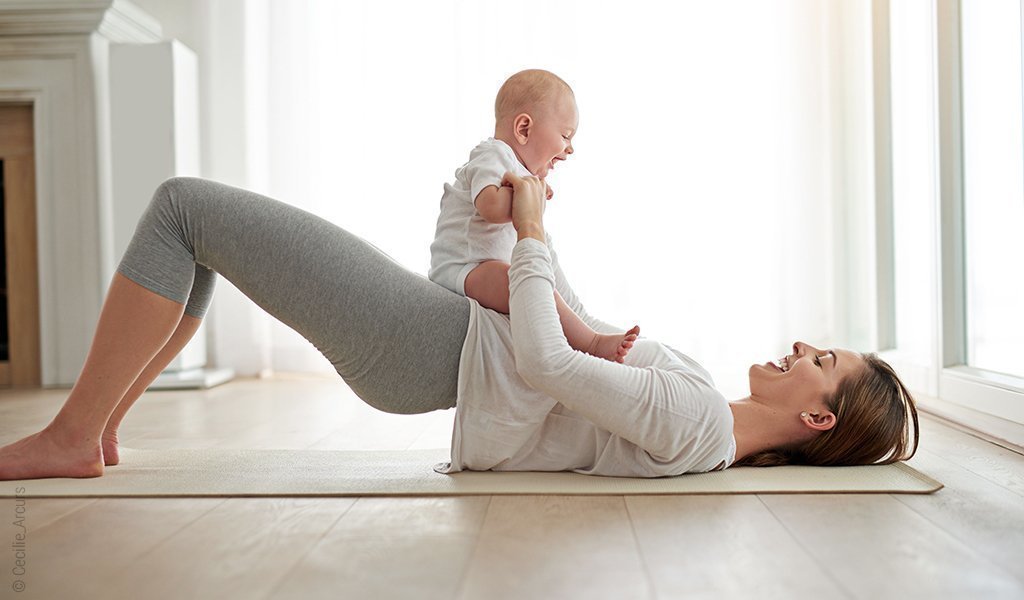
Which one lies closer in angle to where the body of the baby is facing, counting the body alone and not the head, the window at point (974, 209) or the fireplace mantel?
the window

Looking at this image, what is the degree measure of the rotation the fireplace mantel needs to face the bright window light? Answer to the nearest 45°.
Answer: approximately 45° to its left

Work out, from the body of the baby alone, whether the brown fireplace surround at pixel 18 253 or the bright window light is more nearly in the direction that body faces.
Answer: the bright window light

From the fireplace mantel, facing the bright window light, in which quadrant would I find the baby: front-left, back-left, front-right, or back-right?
front-right

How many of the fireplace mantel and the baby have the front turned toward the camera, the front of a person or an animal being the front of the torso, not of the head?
1

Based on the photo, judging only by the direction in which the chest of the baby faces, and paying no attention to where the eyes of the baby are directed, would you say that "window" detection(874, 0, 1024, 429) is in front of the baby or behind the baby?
in front

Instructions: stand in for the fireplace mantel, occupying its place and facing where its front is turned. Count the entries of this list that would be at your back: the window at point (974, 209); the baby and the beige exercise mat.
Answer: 0

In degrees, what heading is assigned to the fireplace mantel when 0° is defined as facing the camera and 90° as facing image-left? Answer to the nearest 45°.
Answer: approximately 0°

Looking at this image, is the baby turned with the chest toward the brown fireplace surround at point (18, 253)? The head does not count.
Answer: no

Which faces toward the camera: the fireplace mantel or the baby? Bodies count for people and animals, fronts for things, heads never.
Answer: the fireplace mantel

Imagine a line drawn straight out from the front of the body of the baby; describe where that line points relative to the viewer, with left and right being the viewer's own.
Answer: facing to the right of the viewer

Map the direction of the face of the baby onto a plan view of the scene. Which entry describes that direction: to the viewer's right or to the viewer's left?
to the viewer's right

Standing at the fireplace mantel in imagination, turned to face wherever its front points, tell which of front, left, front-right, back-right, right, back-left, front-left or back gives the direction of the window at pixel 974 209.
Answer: front-left

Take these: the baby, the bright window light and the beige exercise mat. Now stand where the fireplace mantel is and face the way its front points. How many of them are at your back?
0
